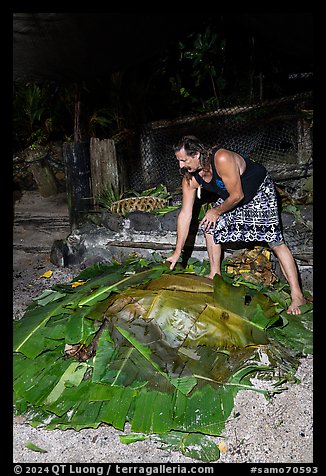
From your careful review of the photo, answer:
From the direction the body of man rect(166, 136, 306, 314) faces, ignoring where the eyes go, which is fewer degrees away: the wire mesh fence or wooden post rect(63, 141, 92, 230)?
the wooden post

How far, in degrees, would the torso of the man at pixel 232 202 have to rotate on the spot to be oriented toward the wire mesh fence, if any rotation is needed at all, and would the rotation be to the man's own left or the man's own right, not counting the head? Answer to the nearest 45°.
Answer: approximately 135° to the man's own right

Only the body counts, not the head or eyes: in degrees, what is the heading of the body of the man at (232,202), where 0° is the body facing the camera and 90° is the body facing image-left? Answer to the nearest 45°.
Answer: approximately 45°

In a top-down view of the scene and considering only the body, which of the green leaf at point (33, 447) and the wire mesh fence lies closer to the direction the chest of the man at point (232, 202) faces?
the green leaf

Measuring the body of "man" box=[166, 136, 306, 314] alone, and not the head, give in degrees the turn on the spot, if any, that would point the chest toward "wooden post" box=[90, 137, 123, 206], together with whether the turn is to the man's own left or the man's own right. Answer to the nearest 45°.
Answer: approximately 90° to the man's own right

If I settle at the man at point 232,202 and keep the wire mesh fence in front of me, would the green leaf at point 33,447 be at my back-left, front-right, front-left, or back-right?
back-left
